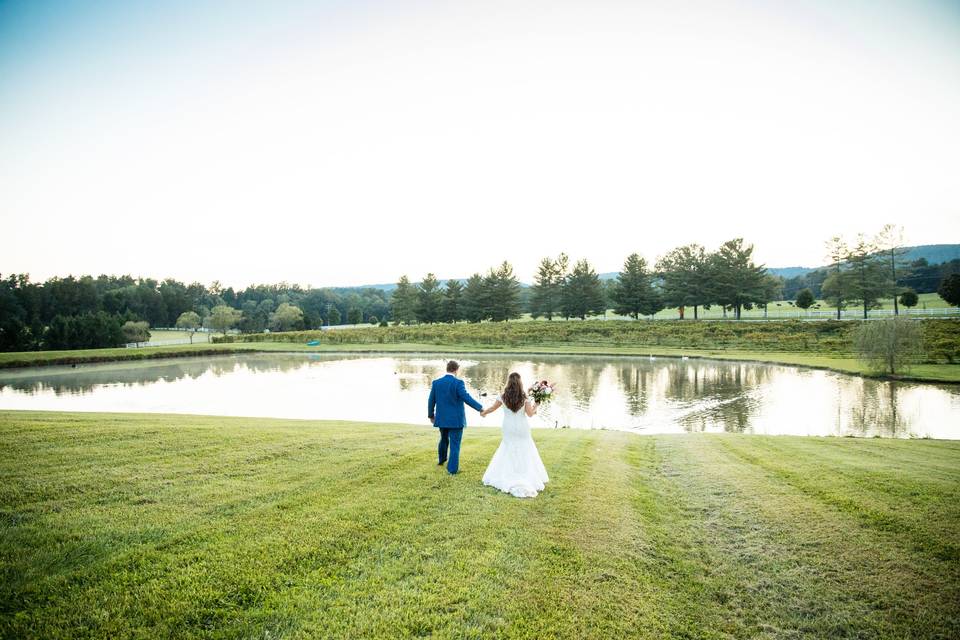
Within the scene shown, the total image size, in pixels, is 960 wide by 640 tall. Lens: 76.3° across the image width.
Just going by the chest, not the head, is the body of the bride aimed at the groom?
no

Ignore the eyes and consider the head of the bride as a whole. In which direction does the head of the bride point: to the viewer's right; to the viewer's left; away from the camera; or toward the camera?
away from the camera

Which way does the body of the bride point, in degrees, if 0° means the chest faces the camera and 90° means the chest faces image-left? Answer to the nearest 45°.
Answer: approximately 180°
